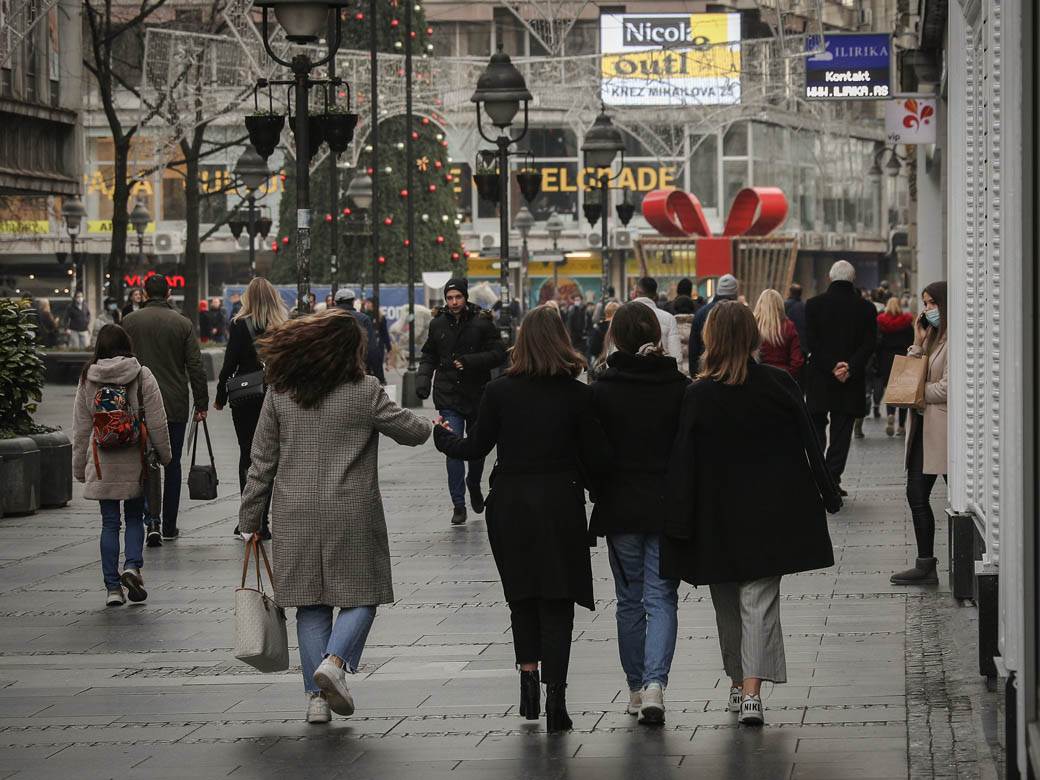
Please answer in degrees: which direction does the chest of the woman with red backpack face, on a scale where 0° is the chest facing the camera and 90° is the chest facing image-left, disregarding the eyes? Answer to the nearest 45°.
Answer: approximately 180°

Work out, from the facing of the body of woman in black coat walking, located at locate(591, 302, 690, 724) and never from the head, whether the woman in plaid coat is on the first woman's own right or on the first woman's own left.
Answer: on the first woman's own left

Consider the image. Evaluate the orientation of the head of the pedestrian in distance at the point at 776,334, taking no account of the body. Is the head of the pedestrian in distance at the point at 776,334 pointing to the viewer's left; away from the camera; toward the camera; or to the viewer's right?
away from the camera

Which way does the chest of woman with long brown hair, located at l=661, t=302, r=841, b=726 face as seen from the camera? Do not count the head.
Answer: away from the camera

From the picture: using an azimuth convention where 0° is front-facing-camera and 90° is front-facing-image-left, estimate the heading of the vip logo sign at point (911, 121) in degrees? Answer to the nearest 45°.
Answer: approximately 0°

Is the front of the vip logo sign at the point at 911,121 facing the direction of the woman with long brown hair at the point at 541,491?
yes

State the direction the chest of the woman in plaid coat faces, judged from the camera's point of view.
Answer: away from the camera

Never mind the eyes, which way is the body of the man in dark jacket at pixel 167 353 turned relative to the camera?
away from the camera

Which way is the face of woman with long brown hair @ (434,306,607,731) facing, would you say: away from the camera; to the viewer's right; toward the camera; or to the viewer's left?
away from the camera
